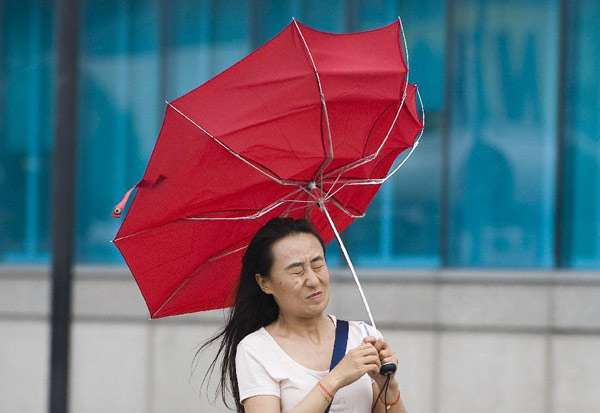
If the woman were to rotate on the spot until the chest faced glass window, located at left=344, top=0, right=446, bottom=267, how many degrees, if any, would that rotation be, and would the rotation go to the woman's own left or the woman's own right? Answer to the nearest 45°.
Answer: approximately 135° to the woman's own left

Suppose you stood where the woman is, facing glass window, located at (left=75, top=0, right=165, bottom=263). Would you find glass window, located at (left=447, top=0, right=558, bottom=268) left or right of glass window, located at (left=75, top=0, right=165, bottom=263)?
right

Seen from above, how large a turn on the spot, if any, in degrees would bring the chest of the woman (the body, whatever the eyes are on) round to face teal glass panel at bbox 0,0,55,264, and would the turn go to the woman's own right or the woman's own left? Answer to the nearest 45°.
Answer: approximately 180°

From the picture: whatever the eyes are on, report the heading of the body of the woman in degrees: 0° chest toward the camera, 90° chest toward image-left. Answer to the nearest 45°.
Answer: approximately 315°

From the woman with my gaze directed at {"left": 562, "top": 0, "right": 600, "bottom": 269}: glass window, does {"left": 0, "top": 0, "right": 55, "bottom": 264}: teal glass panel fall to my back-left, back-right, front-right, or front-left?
front-left

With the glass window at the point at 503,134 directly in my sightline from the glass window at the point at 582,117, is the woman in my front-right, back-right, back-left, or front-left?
front-left

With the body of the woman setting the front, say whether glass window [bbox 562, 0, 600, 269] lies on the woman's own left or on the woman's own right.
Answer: on the woman's own left

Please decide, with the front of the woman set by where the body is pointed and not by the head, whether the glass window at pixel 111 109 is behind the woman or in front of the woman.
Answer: behind
